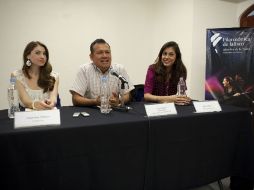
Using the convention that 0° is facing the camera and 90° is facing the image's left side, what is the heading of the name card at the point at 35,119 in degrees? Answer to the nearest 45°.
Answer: approximately 0°

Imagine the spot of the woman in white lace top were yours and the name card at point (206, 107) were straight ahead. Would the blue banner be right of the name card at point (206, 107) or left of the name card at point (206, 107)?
left

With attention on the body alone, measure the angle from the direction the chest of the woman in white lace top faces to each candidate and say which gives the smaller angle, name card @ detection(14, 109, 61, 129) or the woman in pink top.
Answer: the name card

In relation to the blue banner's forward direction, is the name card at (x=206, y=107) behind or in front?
in front

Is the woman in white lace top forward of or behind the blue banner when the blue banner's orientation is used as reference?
forward

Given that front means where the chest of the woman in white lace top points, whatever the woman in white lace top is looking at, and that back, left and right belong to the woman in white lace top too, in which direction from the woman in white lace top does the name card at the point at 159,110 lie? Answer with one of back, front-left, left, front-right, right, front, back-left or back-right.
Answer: front-left

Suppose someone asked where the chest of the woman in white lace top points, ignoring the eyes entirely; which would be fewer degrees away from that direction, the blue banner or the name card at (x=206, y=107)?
the name card

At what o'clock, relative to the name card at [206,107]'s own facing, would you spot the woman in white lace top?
The woman in white lace top is roughly at 3 o'clock from the name card.

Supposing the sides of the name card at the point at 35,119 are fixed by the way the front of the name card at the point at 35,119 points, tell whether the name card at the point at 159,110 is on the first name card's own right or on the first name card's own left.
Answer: on the first name card's own left
